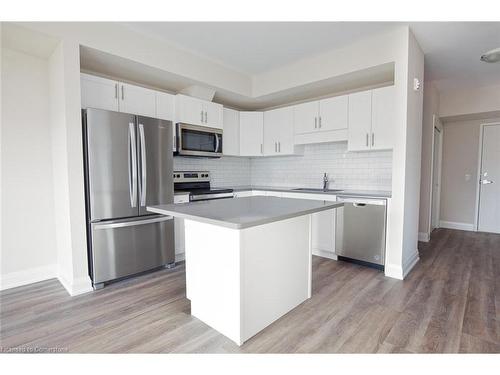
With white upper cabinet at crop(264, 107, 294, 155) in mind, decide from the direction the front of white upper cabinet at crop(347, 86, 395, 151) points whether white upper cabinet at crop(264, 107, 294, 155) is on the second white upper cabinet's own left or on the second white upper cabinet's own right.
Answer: on the second white upper cabinet's own right

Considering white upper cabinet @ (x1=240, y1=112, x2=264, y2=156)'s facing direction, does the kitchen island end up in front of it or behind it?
in front

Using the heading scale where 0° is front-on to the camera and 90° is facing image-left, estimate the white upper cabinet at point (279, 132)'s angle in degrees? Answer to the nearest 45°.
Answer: approximately 45°

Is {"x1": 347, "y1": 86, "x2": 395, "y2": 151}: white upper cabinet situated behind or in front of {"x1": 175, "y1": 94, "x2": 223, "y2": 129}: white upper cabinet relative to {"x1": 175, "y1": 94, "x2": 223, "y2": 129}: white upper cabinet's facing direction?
in front

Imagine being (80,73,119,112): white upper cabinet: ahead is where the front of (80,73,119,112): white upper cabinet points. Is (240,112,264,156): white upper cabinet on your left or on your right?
on your left

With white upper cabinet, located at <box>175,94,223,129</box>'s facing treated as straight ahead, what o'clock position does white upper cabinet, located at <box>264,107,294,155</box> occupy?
white upper cabinet, located at <box>264,107,294,155</box> is roughly at 10 o'clock from white upper cabinet, located at <box>175,94,223,129</box>.

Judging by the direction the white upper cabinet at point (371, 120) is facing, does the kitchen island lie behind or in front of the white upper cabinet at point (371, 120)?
in front

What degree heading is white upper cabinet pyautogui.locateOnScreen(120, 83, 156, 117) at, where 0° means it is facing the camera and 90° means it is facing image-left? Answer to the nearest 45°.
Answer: approximately 315°

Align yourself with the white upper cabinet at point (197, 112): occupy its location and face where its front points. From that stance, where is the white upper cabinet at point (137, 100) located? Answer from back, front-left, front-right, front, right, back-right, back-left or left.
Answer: right

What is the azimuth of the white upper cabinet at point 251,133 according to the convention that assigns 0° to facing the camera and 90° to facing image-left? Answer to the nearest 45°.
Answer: approximately 0°
